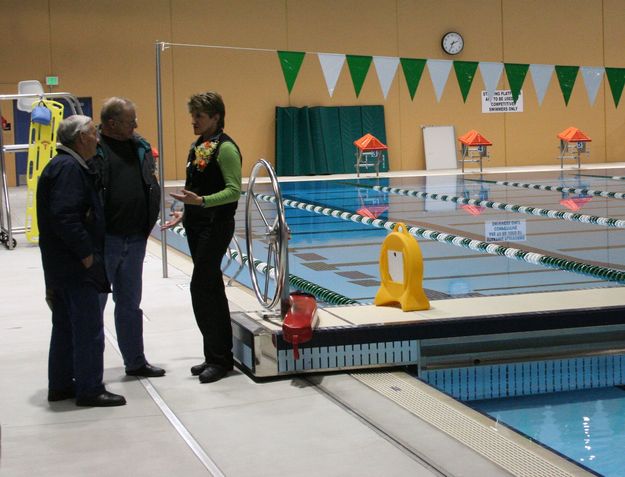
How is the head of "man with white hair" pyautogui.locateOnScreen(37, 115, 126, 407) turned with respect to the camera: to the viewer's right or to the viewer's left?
to the viewer's right

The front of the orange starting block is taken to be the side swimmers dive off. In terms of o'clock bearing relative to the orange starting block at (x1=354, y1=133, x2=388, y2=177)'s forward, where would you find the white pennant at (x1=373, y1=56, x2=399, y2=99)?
The white pennant is roughly at 12 o'clock from the orange starting block.

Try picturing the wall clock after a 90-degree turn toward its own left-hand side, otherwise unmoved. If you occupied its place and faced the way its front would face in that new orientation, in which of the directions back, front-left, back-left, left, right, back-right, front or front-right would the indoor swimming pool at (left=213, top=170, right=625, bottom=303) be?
right

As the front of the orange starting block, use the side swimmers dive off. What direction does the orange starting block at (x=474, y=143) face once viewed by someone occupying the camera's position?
facing the viewer

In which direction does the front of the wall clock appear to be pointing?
toward the camera

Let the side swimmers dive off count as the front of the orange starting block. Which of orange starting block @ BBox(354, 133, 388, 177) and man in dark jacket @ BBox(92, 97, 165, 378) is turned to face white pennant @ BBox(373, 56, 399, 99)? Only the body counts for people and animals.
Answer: the orange starting block

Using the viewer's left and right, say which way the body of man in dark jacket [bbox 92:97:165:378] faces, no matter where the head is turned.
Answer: facing the viewer and to the right of the viewer

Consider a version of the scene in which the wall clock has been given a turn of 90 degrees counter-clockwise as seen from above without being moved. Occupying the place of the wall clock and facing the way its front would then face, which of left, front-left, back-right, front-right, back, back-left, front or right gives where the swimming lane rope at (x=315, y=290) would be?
right

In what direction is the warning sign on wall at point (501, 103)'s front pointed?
toward the camera

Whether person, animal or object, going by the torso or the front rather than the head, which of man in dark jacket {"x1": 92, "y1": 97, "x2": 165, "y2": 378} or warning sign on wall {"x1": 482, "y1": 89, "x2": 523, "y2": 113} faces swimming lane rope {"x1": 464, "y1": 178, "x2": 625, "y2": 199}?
the warning sign on wall
